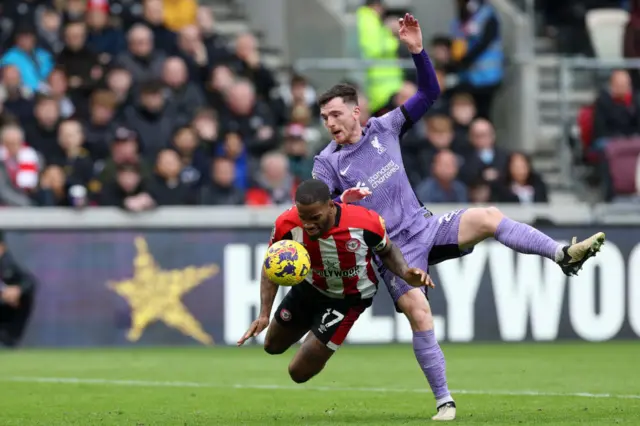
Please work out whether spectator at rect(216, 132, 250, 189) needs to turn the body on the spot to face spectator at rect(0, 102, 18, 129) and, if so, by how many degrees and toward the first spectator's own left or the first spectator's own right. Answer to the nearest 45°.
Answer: approximately 90° to the first spectator's own right

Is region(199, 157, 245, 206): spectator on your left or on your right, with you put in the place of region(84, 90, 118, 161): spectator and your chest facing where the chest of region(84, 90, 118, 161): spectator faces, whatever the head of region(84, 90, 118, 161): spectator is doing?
on your left

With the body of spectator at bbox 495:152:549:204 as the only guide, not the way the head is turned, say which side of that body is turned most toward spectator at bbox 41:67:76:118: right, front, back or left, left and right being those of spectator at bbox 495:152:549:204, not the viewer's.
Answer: right

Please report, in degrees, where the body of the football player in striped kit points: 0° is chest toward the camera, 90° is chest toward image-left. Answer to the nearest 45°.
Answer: approximately 45°

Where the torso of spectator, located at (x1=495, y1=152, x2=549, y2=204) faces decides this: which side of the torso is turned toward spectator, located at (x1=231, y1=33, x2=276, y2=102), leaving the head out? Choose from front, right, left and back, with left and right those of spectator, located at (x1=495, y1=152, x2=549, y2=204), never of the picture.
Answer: right

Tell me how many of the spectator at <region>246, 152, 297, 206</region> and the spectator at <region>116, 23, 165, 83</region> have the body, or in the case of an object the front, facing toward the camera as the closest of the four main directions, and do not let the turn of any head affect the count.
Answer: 2
